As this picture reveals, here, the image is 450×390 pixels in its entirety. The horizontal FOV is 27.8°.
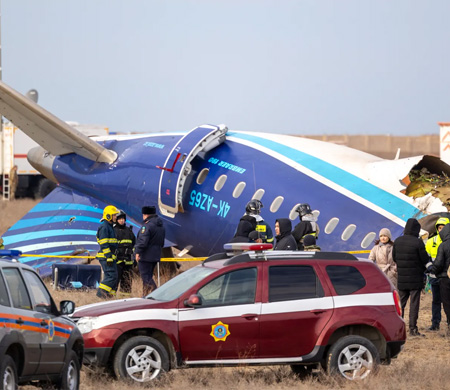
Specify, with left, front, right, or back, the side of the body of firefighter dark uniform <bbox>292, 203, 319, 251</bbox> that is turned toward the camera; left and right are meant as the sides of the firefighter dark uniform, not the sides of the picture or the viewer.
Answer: left

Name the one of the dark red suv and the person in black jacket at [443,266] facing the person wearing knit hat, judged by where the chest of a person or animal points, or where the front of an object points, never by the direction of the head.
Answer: the person in black jacket

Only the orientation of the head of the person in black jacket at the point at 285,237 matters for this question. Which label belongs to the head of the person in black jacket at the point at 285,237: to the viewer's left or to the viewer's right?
to the viewer's left

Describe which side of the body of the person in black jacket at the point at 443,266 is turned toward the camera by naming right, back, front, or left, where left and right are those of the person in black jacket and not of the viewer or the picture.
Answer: left

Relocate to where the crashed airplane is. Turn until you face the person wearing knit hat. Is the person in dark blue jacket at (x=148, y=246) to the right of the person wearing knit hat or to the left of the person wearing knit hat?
right

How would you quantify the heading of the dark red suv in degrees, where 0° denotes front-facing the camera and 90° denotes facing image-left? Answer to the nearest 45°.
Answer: approximately 90°
